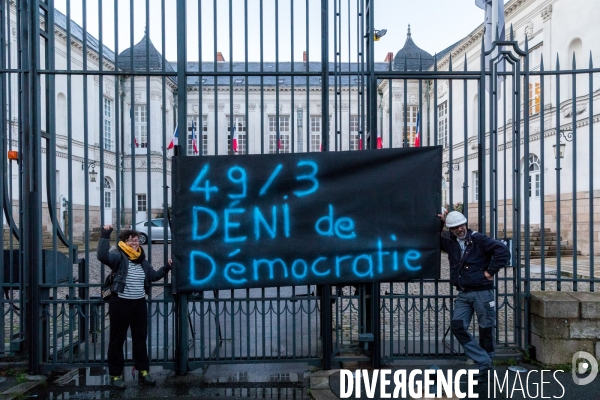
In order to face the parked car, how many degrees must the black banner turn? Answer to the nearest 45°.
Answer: approximately 135° to its right

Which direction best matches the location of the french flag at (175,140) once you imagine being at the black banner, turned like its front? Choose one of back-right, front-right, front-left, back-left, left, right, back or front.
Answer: back-right

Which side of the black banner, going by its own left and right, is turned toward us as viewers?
front

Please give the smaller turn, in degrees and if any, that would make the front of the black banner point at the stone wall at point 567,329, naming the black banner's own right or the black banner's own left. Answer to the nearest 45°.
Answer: approximately 90° to the black banner's own left

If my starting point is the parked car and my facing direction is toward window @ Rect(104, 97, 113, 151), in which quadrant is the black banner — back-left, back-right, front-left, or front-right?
back-left

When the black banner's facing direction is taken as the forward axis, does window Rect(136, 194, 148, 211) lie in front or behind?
behind

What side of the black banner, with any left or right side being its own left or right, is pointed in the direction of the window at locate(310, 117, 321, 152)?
back

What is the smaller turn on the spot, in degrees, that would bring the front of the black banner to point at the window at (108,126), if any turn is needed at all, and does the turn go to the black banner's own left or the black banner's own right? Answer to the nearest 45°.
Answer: approximately 135° to the black banner's own right
